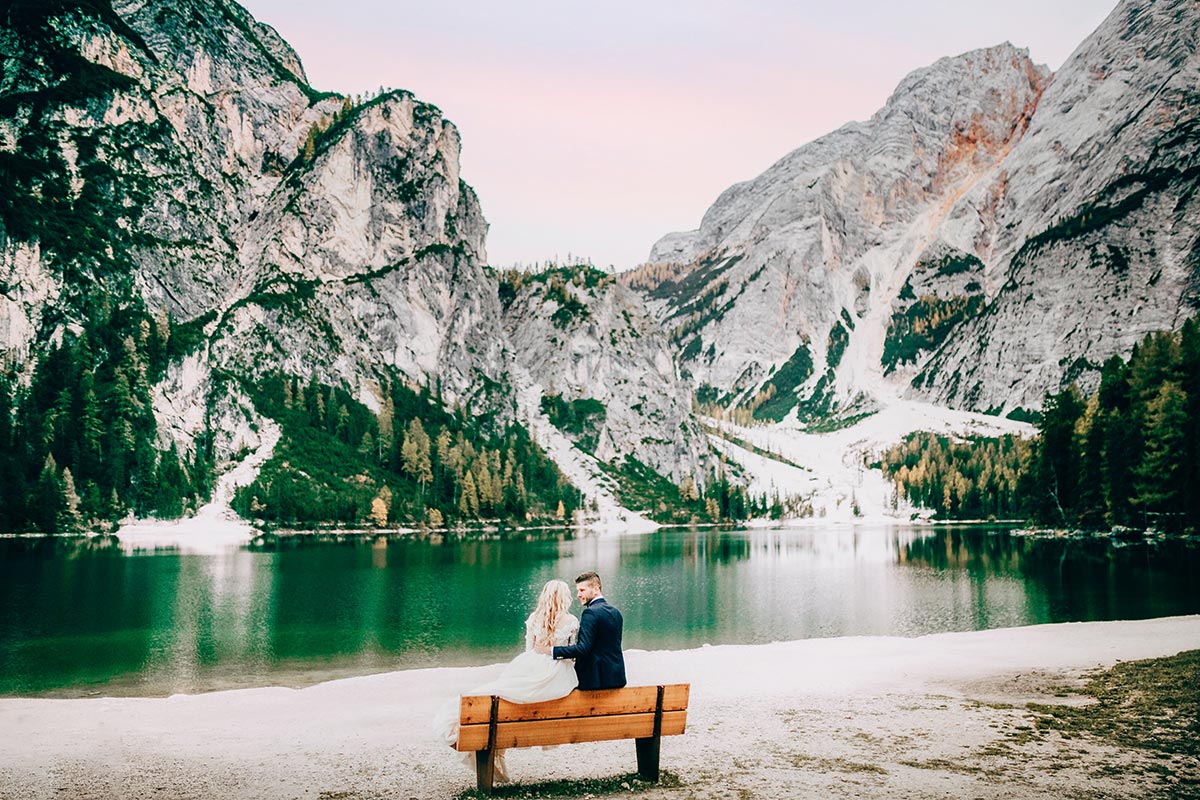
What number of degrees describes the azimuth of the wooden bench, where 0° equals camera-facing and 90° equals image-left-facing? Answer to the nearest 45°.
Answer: approximately 180°

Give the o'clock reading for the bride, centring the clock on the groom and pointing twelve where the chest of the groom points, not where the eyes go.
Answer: The bride is roughly at 10 o'clock from the groom.

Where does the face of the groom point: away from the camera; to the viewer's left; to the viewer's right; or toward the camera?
to the viewer's left

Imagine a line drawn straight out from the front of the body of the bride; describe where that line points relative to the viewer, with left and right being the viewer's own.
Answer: facing away from the viewer

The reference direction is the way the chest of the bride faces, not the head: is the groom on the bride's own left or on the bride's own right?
on the bride's own right
